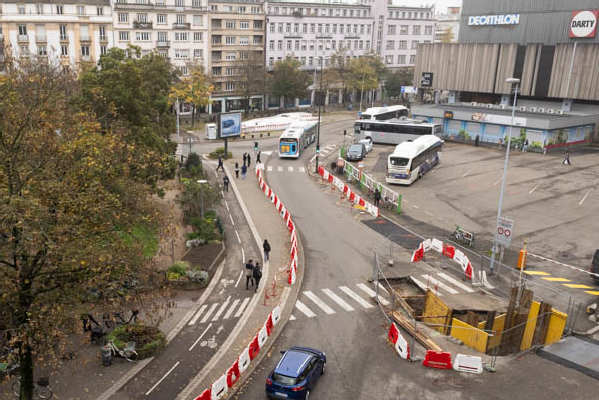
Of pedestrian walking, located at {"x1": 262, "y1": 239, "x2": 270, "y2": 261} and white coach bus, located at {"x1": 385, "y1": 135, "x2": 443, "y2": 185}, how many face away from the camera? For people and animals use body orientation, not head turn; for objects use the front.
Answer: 1

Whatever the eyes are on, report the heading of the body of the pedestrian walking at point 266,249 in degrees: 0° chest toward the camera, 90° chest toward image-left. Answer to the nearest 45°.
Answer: approximately 180°

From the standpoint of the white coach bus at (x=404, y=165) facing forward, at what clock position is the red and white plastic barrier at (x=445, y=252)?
The red and white plastic barrier is roughly at 10 o'clock from the white coach bus.

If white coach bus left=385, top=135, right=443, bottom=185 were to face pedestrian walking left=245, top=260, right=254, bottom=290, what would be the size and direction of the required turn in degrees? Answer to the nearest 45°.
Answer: approximately 45° to its left

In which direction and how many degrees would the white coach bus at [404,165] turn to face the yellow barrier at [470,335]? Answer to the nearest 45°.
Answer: approximately 45° to its left

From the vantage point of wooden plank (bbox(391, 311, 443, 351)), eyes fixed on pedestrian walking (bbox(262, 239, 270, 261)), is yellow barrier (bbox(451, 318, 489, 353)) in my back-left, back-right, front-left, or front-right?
back-right

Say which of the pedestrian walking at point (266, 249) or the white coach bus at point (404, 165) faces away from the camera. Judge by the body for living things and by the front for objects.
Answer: the pedestrian walking

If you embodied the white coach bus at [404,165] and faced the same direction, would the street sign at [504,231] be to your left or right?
on your left

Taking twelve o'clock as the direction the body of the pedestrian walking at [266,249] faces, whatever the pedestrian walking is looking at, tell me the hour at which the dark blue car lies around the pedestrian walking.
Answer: The dark blue car is roughly at 6 o'clock from the pedestrian walking.
